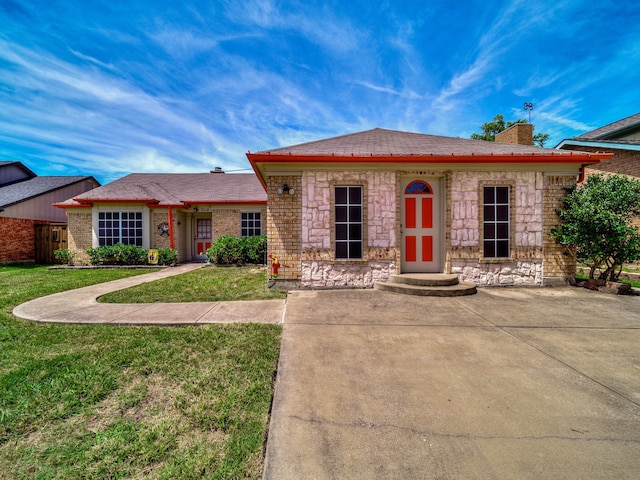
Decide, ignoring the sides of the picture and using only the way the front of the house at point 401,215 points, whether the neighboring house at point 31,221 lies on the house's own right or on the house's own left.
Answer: on the house's own right

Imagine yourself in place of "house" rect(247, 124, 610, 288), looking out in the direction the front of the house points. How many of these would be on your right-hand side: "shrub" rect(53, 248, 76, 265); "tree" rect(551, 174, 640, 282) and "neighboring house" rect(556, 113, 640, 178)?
1

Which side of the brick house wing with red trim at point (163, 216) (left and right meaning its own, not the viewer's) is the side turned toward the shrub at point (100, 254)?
right

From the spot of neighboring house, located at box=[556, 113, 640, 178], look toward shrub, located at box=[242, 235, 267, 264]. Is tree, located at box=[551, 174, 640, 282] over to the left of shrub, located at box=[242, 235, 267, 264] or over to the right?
left

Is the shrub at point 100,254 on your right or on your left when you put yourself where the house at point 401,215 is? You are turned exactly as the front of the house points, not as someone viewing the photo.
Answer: on your right

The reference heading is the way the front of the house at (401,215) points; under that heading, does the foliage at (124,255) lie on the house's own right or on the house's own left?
on the house's own right

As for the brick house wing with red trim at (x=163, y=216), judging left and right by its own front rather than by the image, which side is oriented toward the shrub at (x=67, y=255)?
right

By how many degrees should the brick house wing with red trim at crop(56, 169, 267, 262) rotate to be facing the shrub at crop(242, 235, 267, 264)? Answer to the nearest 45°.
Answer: approximately 45° to its left

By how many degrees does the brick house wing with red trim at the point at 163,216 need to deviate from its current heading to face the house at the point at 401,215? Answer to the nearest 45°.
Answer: approximately 45° to its left

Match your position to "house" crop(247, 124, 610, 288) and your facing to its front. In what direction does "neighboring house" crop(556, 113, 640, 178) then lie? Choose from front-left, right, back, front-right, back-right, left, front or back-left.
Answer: back-left

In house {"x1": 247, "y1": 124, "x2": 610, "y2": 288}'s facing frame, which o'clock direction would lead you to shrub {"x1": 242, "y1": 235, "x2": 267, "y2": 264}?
The shrub is roughly at 4 o'clock from the house.

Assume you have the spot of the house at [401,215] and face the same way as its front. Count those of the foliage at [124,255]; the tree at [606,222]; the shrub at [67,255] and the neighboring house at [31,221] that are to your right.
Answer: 3

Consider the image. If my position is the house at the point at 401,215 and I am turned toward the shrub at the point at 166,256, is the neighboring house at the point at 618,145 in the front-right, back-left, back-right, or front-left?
back-right

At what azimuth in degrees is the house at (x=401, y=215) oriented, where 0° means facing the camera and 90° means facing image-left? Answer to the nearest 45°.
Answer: approximately 0°

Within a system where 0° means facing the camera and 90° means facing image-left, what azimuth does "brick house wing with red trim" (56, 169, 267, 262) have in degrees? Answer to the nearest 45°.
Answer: approximately 0°
